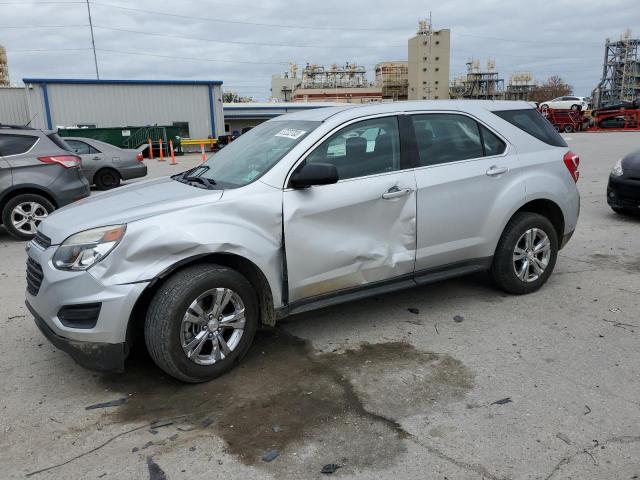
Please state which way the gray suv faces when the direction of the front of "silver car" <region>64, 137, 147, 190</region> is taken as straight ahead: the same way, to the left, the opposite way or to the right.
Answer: the same way

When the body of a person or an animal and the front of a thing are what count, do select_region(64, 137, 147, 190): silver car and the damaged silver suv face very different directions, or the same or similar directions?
same or similar directions

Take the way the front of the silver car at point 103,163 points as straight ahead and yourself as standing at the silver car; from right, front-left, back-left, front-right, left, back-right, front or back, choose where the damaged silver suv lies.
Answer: left

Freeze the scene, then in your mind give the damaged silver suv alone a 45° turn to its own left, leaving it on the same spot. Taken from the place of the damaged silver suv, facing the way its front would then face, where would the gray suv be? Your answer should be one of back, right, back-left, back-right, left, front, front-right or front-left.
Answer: back-right

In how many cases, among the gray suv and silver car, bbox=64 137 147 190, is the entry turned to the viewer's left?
2

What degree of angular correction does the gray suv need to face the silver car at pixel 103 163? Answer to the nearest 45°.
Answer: approximately 90° to its right

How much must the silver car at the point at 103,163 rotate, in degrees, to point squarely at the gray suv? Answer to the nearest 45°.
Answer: approximately 90° to its left

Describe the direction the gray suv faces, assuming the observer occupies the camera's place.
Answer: facing to the left of the viewer

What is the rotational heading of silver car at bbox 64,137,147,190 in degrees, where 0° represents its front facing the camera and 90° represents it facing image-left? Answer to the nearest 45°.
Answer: approximately 90°

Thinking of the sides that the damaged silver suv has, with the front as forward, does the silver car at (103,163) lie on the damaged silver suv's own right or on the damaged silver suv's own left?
on the damaged silver suv's own right

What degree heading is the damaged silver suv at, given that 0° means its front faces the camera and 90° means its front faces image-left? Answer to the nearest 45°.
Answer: approximately 45°
